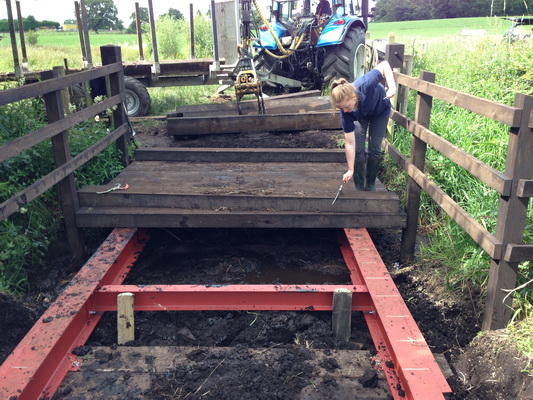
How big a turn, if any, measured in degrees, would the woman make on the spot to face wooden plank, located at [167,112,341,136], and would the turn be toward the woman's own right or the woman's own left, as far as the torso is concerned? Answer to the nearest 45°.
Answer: approximately 90° to the woman's own right

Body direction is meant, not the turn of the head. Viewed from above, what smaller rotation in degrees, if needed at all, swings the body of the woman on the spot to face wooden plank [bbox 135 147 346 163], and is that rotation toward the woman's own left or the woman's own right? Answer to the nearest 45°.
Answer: approximately 90° to the woman's own right

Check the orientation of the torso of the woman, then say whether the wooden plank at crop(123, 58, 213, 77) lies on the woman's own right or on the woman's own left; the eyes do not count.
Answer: on the woman's own right

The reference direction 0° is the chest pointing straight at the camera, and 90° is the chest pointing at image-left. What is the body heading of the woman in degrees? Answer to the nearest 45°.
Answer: approximately 45°

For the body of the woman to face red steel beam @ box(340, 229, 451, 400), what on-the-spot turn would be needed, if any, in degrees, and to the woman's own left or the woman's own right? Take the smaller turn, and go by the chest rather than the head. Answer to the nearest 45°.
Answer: approximately 45° to the woman's own left

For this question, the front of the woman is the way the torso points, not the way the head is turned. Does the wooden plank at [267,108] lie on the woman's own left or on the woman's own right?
on the woman's own right

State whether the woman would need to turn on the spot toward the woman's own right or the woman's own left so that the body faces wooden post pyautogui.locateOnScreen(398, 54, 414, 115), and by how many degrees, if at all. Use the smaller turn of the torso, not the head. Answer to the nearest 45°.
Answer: approximately 135° to the woman's own right
